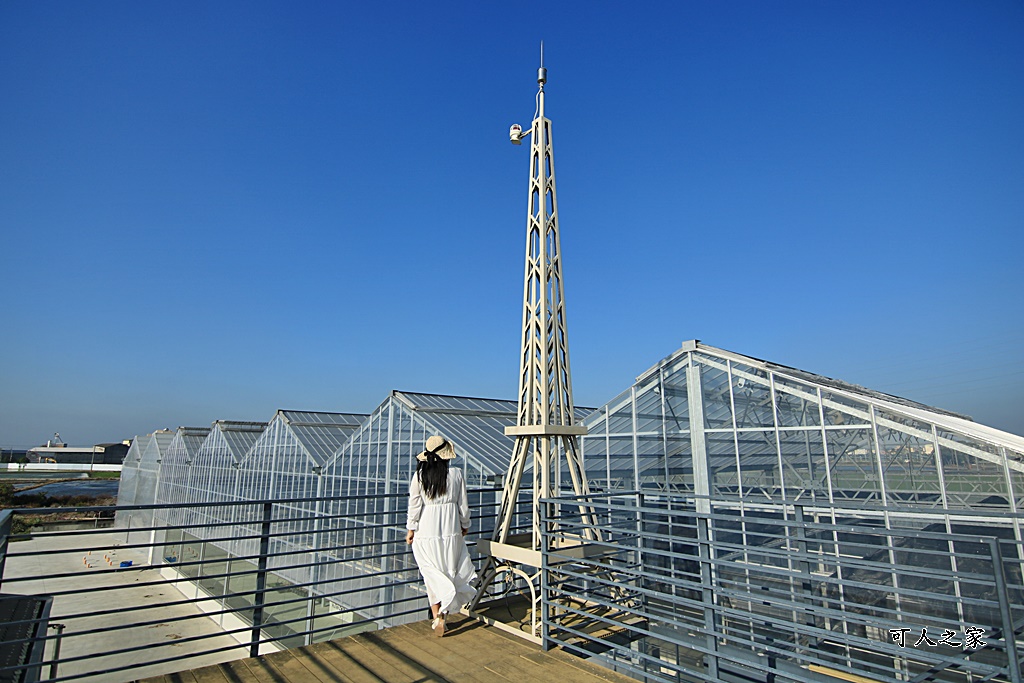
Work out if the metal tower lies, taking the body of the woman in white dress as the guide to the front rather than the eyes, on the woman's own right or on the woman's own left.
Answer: on the woman's own right

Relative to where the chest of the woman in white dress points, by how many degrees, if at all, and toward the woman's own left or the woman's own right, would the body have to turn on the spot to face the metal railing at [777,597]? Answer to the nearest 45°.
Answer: approximately 90° to the woman's own right

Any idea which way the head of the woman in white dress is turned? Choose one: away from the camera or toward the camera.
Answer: away from the camera

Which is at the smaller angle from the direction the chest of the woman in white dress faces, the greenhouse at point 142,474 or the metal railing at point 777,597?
the greenhouse

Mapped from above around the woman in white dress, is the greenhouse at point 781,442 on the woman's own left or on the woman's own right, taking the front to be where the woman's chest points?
on the woman's own right

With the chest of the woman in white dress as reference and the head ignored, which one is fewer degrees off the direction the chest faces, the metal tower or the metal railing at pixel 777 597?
the metal tower

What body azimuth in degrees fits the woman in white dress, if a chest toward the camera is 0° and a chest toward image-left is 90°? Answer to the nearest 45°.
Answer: approximately 180°
